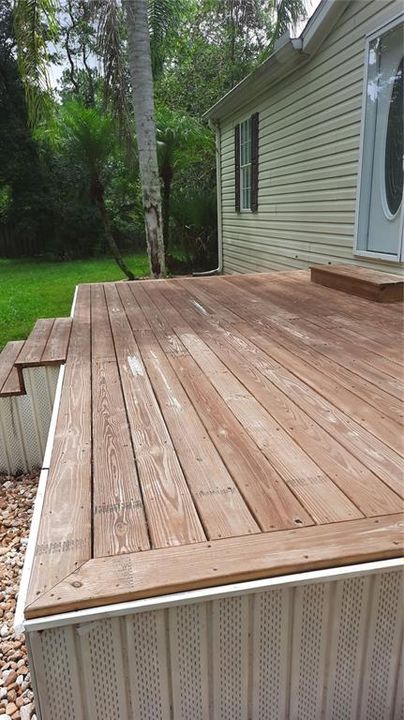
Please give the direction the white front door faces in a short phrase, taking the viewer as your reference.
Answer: facing the viewer and to the left of the viewer

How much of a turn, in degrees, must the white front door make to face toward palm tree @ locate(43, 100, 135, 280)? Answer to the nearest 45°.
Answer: approximately 90° to its right

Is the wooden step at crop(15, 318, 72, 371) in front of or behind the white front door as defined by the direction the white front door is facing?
in front

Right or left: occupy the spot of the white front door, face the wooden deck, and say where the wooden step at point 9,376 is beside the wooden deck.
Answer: right

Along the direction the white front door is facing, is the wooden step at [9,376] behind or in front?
in front

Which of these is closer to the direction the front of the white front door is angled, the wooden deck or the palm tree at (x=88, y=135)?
the wooden deck

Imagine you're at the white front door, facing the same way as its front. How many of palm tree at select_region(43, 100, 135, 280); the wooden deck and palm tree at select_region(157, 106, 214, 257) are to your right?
2

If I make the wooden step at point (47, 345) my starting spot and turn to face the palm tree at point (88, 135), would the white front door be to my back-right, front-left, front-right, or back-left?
front-right

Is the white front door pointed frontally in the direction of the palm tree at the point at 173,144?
no
